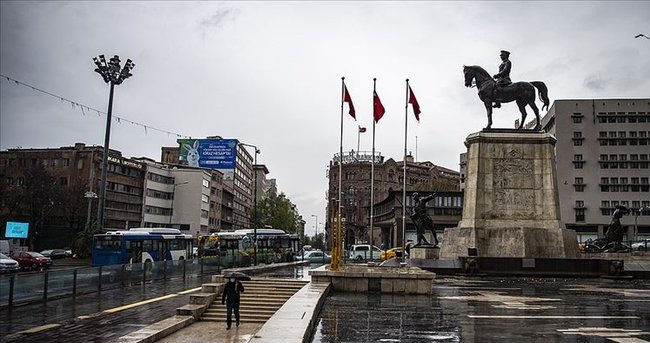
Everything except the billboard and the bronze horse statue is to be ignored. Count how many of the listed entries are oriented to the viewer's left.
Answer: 1

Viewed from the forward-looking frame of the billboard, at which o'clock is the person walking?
The person walking is roughly at 12 o'clock from the billboard.

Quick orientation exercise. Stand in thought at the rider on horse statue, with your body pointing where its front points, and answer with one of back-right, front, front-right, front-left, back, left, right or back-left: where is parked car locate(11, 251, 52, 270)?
front

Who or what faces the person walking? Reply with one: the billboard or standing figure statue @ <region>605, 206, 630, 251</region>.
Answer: the billboard

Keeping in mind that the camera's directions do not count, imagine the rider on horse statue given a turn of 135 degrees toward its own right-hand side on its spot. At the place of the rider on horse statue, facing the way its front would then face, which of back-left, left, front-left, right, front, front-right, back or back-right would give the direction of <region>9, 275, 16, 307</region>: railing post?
back

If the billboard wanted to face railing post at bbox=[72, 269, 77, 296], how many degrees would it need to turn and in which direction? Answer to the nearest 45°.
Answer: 0° — it already faces it

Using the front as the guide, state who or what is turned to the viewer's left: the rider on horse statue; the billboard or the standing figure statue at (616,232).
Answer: the rider on horse statue

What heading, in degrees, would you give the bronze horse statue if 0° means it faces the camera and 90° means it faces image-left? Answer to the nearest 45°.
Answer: approximately 90°

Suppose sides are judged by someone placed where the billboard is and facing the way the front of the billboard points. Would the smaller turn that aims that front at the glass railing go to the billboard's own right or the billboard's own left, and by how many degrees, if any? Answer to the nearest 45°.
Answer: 0° — it already faces it

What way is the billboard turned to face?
toward the camera

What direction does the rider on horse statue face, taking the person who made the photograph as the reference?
facing to the left of the viewer
